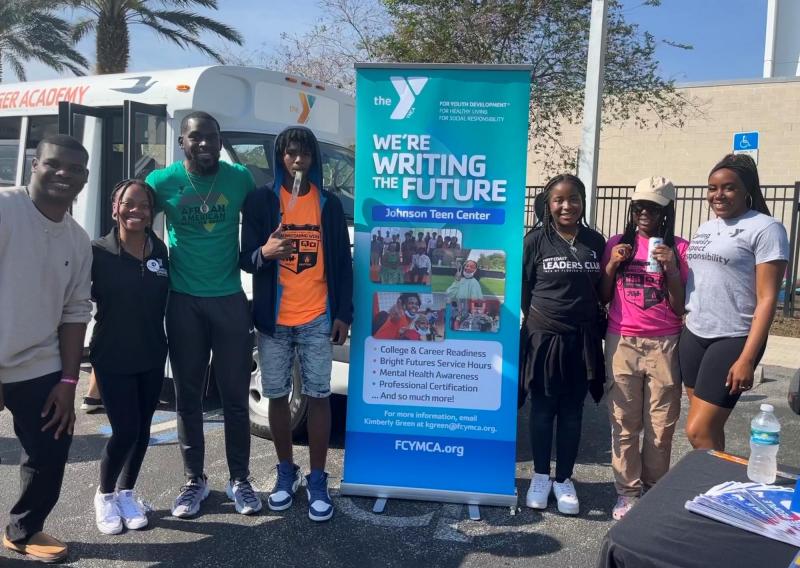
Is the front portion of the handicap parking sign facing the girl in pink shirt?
yes

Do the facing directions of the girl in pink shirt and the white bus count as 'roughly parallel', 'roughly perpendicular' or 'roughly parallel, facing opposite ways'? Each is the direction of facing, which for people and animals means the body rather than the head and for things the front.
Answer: roughly perpendicular

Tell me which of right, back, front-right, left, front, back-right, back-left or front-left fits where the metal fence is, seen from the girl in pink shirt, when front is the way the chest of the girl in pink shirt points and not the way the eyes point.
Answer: back

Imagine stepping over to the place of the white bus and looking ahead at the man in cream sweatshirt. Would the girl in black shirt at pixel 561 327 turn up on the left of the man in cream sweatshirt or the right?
left
